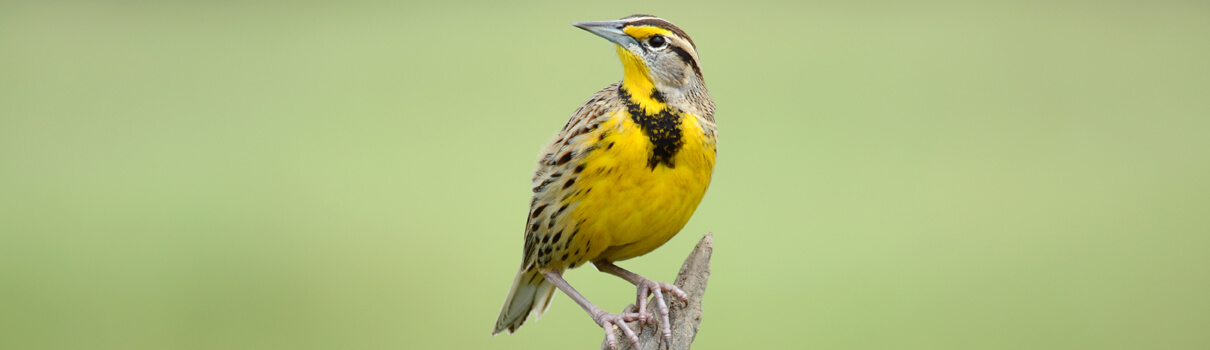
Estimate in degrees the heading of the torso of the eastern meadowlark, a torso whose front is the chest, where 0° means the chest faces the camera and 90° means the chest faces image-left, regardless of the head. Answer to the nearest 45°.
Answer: approximately 315°
